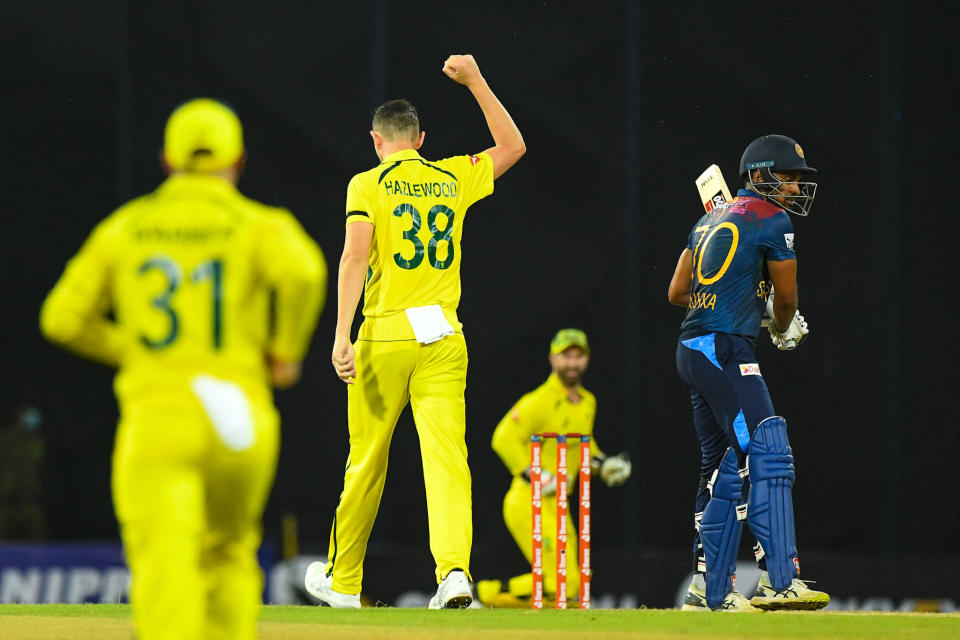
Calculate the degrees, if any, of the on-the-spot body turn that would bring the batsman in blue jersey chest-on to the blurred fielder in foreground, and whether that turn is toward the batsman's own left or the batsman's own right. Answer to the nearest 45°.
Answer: approximately 180°

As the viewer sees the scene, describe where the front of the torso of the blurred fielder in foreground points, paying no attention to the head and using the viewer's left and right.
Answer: facing away from the viewer

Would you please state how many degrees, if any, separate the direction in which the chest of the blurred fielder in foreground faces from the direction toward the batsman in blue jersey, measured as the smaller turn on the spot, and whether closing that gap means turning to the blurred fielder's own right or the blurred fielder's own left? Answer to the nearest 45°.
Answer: approximately 45° to the blurred fielder's own right

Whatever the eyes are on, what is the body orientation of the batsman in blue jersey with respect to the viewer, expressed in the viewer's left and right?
facing away from the viewer and to the right of the viewer
